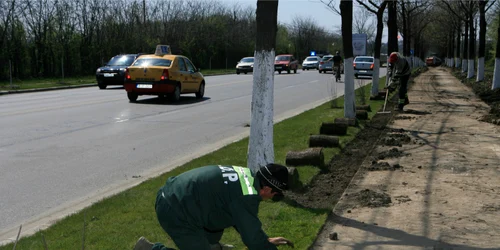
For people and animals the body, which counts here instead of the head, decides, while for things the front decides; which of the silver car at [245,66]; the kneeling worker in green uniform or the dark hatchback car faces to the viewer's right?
the kneeling worker in green uniform

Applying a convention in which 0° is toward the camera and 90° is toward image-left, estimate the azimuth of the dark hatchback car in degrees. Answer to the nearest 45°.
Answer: approximately 45°

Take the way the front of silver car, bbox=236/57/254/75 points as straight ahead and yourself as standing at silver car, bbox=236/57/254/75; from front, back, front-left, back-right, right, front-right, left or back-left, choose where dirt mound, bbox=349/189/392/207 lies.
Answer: front-left

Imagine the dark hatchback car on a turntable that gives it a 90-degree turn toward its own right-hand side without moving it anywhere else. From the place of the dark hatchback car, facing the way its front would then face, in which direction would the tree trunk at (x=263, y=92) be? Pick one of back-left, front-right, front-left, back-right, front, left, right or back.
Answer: back-left

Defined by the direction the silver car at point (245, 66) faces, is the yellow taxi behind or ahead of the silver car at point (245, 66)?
ahead

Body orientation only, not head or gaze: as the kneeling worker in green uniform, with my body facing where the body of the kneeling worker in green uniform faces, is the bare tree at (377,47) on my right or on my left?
on my left

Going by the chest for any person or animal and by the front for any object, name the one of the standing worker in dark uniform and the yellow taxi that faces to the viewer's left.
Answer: the standing worker in dark uniform

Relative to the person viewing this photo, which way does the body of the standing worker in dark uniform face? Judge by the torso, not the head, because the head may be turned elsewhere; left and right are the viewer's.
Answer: facing to the left of the viewer

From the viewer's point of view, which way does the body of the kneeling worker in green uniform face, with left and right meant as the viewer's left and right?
facing to the right of the viewer

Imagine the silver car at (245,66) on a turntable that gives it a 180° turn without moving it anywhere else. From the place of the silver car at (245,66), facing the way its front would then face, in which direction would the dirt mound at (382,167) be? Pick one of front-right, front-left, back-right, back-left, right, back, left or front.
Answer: back-right

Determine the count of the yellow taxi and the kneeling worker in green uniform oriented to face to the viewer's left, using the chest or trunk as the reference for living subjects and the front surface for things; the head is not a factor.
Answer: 0

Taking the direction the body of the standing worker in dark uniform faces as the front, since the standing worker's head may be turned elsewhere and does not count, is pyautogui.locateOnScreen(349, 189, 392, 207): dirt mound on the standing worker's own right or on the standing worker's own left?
on the standing worker's own left

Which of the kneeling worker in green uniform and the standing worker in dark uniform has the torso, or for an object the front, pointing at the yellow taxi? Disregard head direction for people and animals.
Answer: the standing worker in dark uniform
